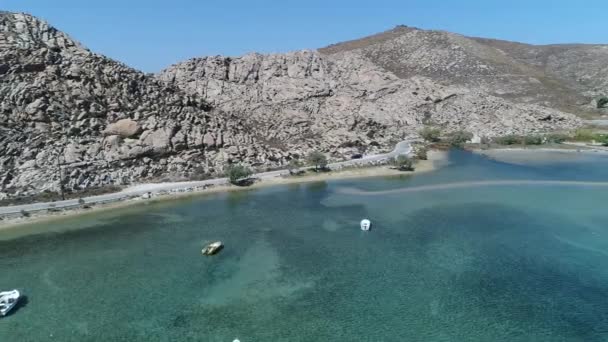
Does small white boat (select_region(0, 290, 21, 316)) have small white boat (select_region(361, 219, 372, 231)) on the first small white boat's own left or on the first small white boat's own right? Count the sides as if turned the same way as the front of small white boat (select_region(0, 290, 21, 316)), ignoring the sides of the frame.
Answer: on the first small white boat's own right

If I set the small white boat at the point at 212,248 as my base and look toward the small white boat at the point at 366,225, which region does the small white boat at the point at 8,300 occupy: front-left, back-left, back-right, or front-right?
back-right

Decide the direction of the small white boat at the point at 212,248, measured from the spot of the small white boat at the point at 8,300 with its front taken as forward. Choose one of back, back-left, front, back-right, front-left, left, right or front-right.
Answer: front-right

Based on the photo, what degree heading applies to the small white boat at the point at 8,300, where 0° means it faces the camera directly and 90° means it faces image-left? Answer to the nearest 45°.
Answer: approximately 225°
